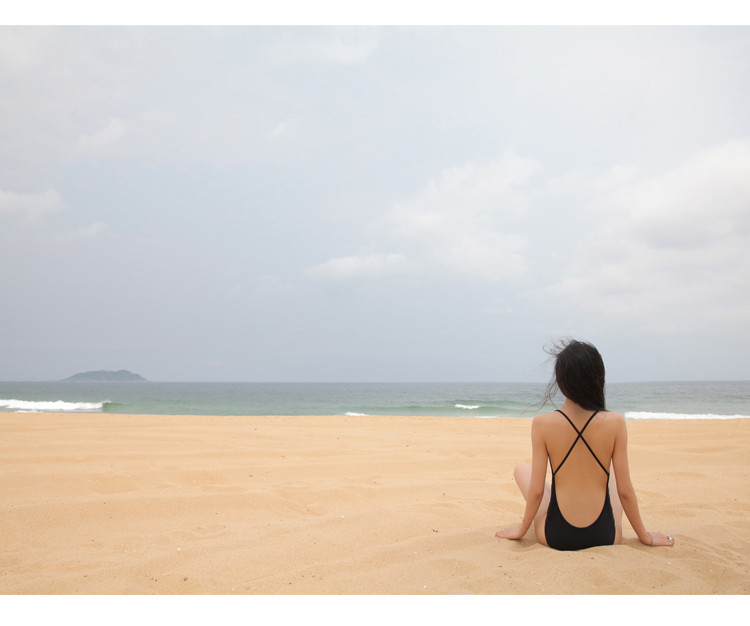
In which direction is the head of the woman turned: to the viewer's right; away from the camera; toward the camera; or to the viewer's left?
away from the camera

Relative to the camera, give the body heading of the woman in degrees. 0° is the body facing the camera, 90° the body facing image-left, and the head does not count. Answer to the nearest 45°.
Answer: approximately 180°
